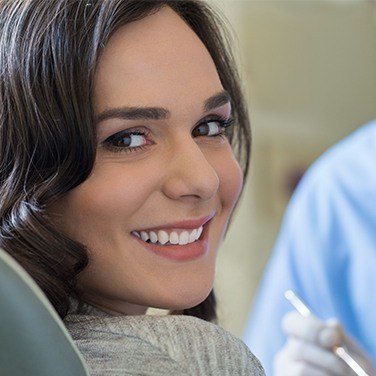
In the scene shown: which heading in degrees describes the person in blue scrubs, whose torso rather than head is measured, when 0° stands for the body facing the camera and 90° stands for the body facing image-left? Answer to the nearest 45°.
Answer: approximately 45°

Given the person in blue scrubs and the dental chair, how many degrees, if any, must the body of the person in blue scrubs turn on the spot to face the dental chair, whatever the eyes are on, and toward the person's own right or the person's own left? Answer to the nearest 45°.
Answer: approximately 45° to the person's own left

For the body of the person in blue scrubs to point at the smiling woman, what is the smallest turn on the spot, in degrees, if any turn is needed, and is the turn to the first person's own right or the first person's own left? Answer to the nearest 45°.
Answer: approximately 45° to the first person's own left
